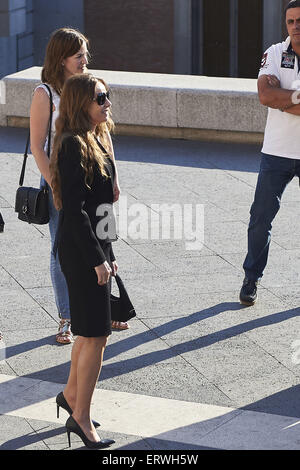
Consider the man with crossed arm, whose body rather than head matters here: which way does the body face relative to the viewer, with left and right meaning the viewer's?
facing the viewer

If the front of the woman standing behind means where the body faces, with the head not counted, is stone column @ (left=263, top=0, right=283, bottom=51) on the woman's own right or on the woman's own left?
on the woman's own left

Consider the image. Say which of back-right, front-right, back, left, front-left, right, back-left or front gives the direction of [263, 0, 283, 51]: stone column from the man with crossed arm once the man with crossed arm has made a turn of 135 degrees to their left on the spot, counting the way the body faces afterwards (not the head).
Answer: front-left

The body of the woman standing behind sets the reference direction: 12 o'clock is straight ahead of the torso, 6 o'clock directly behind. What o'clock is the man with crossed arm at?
The man with crossed arm is roughly at 10 o'clock from the woman standing behind.

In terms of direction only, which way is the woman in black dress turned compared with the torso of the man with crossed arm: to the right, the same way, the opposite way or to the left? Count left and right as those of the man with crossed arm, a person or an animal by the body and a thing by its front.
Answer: to the left

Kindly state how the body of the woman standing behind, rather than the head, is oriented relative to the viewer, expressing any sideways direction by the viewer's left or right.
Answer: facing the viewer and to the right of the viewer

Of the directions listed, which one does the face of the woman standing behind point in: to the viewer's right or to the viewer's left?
to the viewer's right

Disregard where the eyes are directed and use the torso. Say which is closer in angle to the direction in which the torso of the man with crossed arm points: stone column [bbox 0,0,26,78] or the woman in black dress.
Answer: the woman in black dress

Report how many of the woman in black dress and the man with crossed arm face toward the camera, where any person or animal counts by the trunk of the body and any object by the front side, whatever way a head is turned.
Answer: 1

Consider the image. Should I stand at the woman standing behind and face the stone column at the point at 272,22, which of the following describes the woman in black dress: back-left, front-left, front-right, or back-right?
back-right

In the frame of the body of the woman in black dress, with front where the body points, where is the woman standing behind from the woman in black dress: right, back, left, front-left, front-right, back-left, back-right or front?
left

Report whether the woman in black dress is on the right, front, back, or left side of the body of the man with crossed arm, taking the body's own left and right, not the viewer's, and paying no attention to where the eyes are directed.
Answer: front
